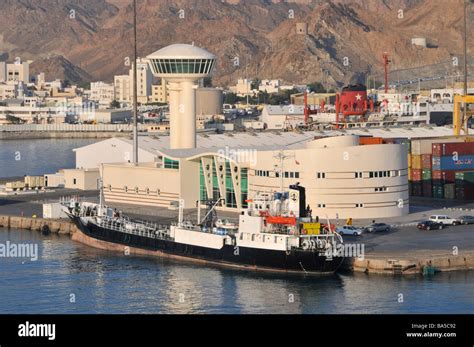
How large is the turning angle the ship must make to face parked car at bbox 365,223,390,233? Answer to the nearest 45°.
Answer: approximately 90° to its right

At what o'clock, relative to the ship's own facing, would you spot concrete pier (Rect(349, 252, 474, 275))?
The concrete pier is roughly at 5 o'clock from the ship.

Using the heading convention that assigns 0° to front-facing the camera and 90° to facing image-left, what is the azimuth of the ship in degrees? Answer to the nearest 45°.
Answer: approximately 135°

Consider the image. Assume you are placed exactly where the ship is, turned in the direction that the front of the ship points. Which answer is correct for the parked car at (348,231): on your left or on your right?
on your right
